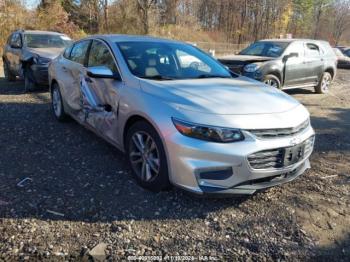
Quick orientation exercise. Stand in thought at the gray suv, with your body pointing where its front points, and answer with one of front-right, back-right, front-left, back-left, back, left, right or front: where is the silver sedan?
front-left

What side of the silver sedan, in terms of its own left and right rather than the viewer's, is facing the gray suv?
left

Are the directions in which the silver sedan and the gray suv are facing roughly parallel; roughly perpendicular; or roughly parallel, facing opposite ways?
roughly perpendicular

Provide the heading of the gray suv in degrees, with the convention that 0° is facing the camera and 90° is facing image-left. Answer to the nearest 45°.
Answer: approximately 45°

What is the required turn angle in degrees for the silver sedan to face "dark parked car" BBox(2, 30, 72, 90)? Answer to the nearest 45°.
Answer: approximately 180°

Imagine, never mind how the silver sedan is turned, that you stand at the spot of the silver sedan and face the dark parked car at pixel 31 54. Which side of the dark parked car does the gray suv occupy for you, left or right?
right

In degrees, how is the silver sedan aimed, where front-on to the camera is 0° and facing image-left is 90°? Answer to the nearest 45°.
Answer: approximately 315°

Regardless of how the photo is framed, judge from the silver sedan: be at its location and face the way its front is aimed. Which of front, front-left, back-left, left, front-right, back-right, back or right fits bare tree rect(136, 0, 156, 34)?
back-left

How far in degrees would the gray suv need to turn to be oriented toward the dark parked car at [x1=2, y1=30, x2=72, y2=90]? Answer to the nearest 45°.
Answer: approximately 45° to its right
